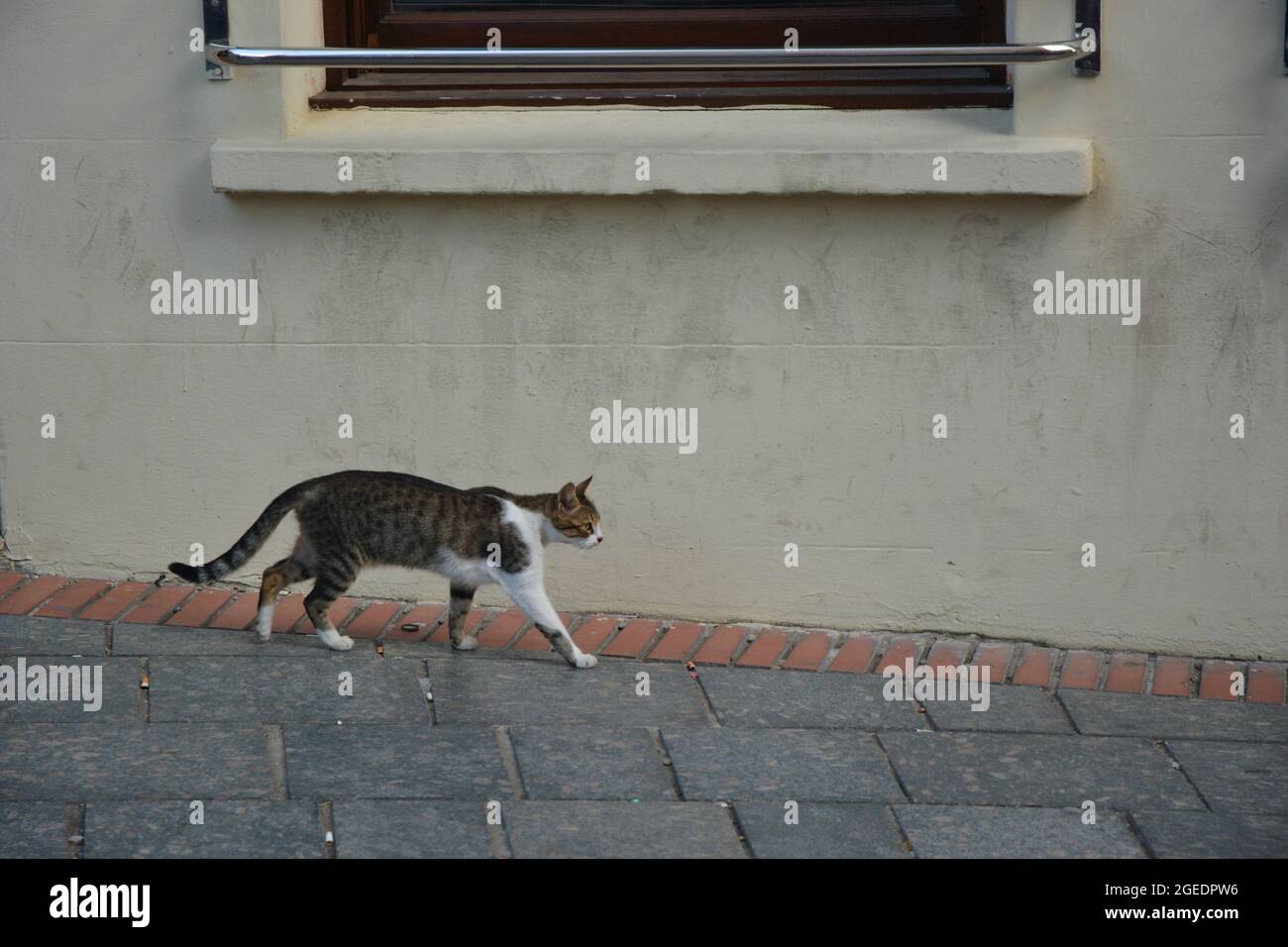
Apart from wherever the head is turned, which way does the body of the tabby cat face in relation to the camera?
to the viewer's right
